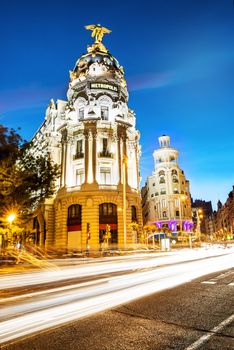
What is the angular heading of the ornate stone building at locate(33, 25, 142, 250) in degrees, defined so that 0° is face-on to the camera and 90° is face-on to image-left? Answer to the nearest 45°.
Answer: approximately 0°
